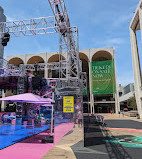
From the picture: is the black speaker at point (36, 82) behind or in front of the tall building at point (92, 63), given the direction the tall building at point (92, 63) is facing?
in front

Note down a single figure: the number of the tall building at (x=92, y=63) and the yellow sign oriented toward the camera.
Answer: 2

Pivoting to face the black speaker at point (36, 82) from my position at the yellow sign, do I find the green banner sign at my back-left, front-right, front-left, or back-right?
front-right

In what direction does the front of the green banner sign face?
toward the camera

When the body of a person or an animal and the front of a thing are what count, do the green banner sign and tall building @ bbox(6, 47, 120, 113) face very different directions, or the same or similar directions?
same or similar directions

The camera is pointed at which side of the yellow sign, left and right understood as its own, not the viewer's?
front

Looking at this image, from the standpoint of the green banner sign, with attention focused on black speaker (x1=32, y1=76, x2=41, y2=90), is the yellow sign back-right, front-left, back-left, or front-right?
front-left

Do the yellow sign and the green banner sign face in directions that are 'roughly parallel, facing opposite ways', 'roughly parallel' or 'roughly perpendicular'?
roughly parallel

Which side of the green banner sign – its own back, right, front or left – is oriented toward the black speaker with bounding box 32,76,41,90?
front

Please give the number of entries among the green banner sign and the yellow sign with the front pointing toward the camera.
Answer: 2

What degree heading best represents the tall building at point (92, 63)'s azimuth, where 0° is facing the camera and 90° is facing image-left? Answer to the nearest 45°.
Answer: approximately 0°

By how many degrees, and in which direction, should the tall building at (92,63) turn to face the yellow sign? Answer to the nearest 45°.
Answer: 0° — it already faces it

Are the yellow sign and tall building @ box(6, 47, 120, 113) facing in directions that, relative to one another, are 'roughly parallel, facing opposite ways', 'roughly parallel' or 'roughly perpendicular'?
roughly parallel

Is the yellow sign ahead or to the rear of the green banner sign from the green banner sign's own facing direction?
ahead
